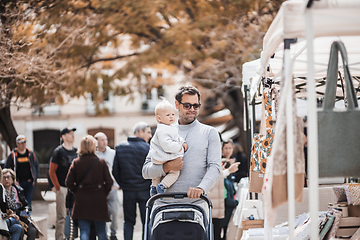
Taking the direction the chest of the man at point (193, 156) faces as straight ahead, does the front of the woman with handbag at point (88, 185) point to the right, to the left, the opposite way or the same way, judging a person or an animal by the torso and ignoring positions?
the opposite way

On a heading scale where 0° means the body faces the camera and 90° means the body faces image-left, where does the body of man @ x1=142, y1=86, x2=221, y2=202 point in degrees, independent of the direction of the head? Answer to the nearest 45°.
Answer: approximately 0°

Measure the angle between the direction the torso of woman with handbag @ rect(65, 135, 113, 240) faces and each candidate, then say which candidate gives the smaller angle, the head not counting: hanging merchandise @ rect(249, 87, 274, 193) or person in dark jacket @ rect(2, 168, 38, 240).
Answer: the person in dark jacket

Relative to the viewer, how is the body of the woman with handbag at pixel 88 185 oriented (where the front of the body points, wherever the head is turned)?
away from the camera

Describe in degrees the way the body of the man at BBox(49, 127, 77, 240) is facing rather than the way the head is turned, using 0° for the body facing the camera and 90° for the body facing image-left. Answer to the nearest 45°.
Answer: approximately 315°

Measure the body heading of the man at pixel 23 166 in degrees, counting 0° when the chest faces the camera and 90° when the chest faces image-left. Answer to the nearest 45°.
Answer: approximately 0°

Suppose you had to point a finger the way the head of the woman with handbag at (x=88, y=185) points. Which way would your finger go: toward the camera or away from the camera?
away from the camera

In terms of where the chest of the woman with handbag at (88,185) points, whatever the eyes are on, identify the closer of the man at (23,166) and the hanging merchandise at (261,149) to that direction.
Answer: the man

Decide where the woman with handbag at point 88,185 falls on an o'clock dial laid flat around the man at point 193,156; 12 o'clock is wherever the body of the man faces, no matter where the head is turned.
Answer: The woman with handbag is roughly at 5 o'clock from the man.
